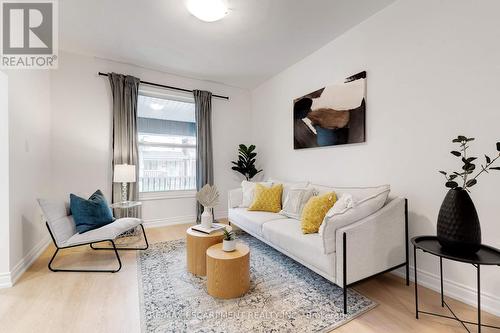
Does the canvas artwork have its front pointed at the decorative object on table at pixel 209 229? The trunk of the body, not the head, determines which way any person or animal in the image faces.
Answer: yes

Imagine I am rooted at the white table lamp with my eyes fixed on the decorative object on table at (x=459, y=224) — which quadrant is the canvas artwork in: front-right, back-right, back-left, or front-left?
front-left

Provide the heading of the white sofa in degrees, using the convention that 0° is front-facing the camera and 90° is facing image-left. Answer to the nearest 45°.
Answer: approximately 45°

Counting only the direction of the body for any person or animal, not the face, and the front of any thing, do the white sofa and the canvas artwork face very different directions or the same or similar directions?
same or similar directions

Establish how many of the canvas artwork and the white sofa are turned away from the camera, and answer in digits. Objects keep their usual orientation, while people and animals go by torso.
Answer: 0

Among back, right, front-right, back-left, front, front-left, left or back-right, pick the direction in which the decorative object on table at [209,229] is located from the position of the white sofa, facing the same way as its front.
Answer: front-right

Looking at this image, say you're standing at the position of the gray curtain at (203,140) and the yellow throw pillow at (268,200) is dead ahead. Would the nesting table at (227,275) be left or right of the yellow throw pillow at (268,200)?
right

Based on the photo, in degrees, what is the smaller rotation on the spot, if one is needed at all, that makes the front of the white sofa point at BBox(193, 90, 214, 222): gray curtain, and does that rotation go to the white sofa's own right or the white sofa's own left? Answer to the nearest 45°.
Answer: approximately 90° to the white sofa's own right

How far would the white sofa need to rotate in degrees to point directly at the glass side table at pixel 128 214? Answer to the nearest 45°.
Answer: approximately 45° to its right

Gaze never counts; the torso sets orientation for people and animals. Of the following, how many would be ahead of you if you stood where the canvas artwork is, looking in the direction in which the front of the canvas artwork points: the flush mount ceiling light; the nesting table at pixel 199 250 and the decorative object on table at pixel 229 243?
3

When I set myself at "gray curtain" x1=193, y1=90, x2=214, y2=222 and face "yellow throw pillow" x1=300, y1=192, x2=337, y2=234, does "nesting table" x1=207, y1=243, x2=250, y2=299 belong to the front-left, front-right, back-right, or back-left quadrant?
front-right

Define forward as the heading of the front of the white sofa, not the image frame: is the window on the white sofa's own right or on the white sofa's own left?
on the white sofa's own right

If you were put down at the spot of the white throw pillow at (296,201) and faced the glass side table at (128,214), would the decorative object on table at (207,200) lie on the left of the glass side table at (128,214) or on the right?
left

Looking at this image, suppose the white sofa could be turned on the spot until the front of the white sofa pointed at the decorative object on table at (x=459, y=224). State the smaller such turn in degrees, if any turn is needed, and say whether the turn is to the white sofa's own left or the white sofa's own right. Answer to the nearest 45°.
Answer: approximately 90° to the white sofa's own left

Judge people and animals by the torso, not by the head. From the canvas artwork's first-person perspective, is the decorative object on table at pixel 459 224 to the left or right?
on its left

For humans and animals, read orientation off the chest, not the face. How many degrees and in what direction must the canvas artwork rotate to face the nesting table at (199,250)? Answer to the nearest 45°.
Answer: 0° — it already faces it

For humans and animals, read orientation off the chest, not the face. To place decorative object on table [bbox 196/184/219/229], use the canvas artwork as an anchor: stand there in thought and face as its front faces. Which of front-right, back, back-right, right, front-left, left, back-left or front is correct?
front

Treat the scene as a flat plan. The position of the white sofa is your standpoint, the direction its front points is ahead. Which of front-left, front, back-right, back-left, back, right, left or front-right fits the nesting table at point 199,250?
front-right
